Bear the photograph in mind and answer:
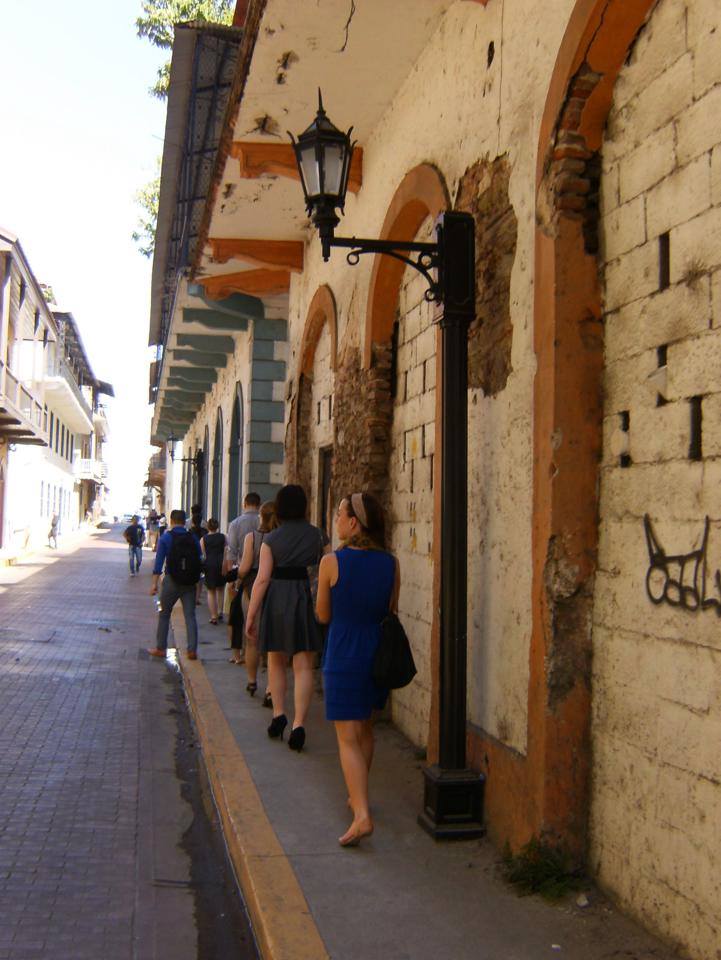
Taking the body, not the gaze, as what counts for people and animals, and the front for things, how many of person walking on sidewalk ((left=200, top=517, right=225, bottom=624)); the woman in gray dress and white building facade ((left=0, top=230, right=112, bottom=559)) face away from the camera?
2

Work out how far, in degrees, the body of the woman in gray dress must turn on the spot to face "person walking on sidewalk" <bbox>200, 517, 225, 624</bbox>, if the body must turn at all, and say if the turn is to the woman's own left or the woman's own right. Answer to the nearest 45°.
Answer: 0° — they already face them

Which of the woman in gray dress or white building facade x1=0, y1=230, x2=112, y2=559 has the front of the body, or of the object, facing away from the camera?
the woman in gray dress

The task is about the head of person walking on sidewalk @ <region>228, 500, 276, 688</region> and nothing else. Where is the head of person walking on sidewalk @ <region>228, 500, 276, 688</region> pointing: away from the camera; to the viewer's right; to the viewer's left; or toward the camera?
away from the camera

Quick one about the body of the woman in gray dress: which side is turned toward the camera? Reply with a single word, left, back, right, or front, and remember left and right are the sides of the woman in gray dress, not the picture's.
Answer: back

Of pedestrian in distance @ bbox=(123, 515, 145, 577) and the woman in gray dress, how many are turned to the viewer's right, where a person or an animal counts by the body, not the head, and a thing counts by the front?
0

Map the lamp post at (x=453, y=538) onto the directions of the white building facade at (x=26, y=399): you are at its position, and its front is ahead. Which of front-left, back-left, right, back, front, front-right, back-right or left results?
right

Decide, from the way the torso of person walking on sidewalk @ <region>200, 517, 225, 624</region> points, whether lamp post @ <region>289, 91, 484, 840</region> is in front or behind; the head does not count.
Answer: behind

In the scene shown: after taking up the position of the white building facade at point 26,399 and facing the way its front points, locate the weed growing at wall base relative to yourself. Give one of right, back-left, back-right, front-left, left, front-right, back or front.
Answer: right

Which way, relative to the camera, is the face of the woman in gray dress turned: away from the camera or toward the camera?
away from the camera

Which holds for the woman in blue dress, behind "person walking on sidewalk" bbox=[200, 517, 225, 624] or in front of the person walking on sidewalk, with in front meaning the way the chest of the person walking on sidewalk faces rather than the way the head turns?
behind

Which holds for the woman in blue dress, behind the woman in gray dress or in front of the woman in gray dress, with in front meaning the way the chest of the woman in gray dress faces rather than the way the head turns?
behind

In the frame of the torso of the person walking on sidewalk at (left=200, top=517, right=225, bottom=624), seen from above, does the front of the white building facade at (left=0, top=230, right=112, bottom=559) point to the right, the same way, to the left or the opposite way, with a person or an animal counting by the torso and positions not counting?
to the right

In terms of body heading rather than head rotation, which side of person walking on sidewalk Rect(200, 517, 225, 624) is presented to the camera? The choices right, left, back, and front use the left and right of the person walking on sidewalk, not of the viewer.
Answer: back

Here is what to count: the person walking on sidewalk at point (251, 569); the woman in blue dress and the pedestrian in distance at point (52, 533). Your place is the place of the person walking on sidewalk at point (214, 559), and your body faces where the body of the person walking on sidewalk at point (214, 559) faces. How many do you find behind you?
2
